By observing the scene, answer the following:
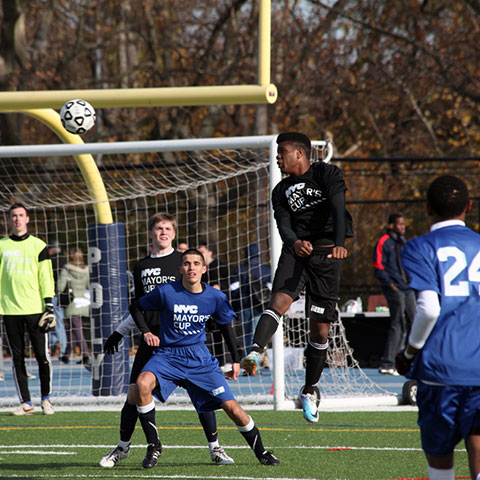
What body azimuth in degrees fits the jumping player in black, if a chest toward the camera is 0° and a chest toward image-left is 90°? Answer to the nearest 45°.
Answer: approximately 45°

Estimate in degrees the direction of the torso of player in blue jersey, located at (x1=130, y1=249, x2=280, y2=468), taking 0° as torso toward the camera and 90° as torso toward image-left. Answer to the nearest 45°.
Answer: approximately 0°

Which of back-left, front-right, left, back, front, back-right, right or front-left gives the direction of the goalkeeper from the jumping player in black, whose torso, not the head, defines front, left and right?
right

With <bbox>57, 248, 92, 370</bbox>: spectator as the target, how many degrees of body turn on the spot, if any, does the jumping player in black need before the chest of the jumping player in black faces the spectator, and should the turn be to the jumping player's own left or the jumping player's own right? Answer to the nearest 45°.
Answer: approximately 90° to the jumping player's own right

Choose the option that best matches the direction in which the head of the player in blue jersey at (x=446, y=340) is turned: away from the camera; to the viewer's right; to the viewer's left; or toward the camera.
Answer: away from the camera

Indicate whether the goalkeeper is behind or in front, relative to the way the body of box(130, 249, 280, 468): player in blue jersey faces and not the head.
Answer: behind

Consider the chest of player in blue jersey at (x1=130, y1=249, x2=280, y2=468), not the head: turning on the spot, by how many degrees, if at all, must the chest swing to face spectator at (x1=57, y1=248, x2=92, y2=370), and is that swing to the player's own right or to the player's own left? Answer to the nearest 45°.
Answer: approximately 180°

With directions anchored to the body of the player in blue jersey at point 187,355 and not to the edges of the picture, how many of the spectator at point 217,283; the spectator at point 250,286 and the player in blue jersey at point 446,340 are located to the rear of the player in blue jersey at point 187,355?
2
